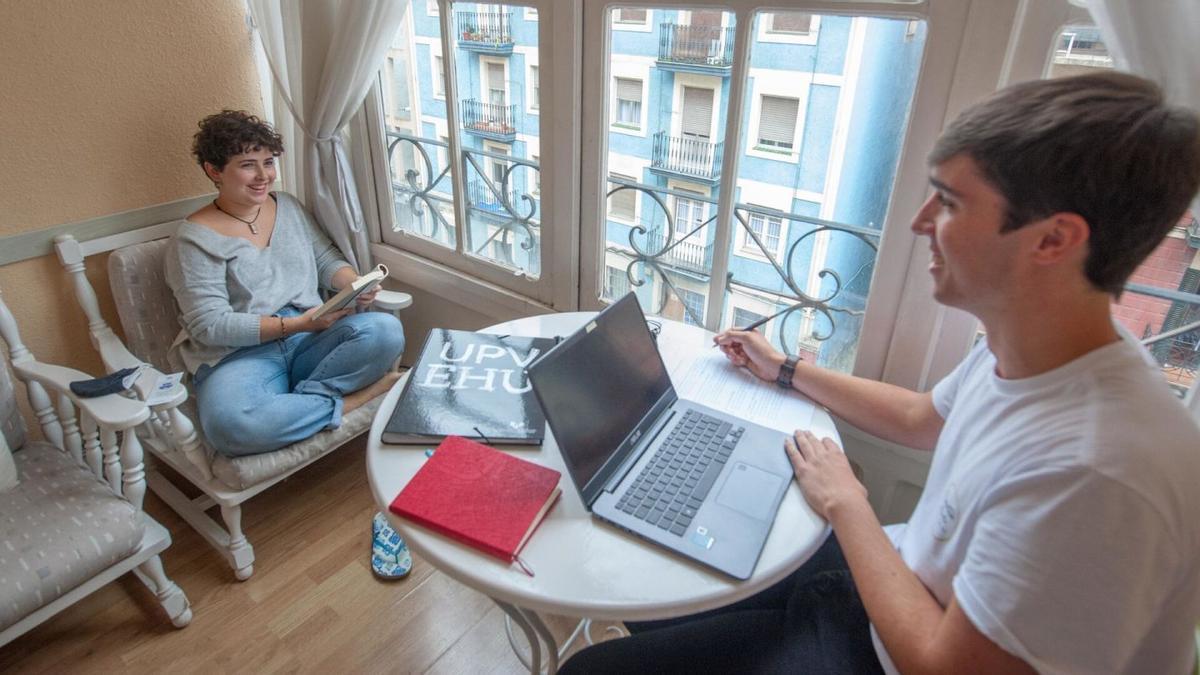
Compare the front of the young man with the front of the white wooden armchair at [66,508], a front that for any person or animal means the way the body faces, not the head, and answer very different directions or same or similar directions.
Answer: very different directions

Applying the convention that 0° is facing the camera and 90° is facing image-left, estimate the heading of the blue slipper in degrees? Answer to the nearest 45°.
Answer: approximately 0°

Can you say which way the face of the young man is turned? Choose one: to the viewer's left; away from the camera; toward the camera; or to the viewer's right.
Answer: to the viewer's left

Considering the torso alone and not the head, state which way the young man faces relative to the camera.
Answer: to the viewer's left

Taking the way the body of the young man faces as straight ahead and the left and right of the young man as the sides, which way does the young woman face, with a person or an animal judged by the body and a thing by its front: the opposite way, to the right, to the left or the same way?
the opposite way

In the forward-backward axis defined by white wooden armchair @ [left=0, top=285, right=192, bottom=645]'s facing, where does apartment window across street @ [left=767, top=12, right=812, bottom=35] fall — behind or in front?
in front

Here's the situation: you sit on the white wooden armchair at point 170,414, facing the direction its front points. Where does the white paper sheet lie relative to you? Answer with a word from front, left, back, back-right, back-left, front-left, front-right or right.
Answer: front

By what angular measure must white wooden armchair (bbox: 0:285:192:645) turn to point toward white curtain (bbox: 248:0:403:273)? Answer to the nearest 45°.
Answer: approximately 90° to its left

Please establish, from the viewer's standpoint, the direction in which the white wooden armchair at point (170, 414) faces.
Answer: facing the viewer and to the right of the viewer
